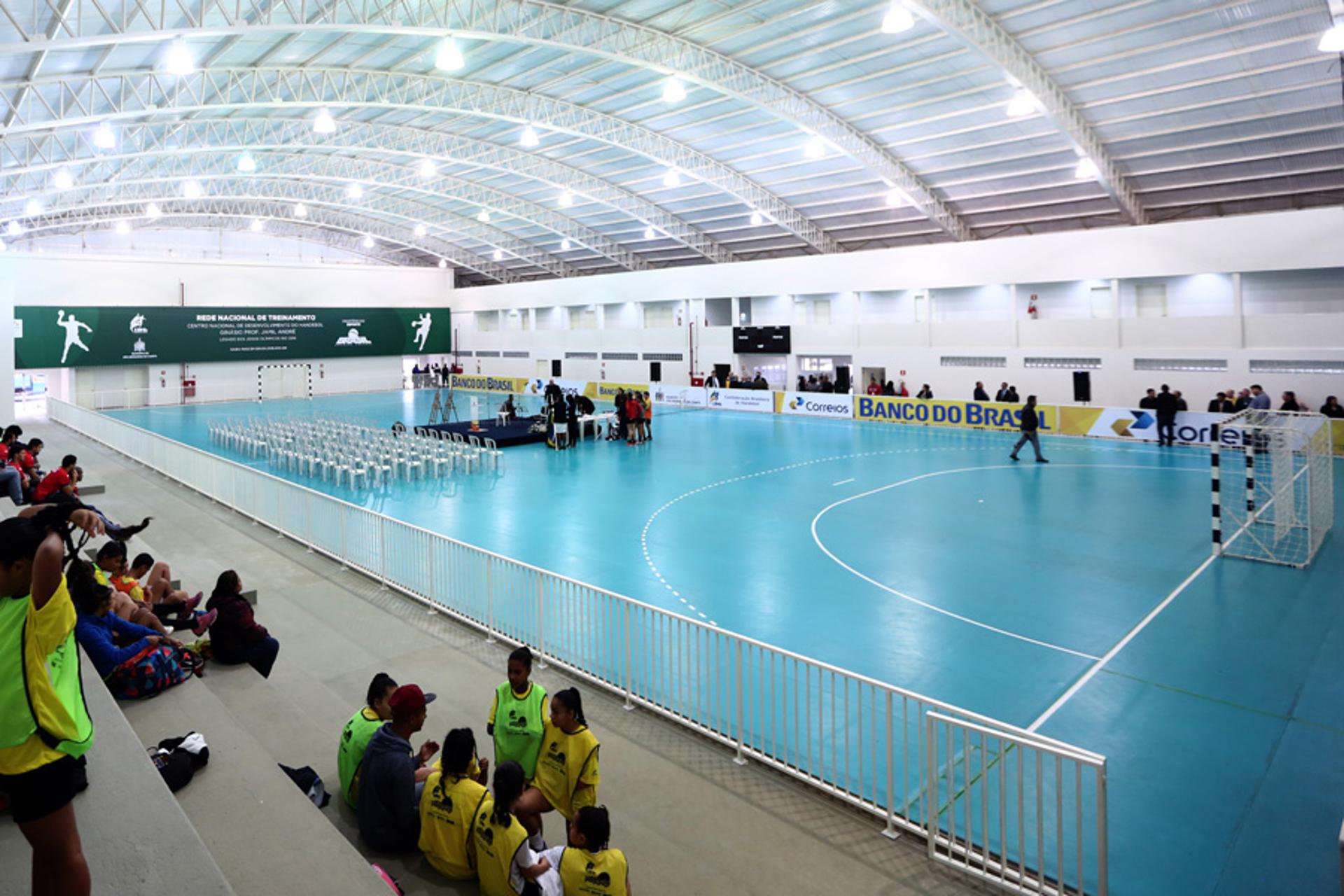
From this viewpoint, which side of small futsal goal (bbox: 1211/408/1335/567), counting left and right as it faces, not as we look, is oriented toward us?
left

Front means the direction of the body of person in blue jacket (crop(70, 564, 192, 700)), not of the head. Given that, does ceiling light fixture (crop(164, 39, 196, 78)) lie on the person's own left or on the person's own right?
on the person's own left

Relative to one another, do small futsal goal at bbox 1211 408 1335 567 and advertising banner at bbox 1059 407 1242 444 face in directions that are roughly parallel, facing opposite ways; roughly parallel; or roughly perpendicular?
roughly perpendicular

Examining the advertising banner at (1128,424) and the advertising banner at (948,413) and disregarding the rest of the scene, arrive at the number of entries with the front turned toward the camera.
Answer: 2

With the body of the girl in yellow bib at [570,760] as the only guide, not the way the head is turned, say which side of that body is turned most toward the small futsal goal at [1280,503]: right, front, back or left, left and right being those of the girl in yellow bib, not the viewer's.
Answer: back

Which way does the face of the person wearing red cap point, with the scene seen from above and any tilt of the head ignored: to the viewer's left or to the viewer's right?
to the viewer's right

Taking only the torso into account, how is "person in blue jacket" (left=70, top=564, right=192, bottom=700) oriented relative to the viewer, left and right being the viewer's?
facing to the right of the viewer

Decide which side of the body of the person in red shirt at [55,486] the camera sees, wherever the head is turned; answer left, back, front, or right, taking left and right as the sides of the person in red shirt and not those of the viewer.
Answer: right

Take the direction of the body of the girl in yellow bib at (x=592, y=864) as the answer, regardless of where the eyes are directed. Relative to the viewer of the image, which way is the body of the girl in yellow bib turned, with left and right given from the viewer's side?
facing away from the viewer
